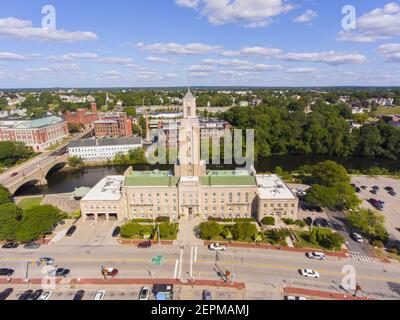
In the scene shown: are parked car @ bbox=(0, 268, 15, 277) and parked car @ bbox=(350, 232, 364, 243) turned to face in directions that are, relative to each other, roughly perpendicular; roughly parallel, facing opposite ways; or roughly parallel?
roughly perpendicular

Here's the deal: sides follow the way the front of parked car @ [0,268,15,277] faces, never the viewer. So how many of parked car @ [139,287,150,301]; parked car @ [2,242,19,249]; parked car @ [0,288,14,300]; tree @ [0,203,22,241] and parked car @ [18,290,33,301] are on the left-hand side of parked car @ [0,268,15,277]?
2

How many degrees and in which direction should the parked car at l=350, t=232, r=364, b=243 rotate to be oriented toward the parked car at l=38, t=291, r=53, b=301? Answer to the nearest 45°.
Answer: approximately 90° to its right

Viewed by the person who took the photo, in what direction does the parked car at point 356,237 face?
facing the viewer and to the right of the viewer

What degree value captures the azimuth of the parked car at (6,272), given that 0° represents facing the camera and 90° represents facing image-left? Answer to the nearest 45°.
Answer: approximately 270°

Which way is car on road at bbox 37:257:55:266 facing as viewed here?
to the viewer's right

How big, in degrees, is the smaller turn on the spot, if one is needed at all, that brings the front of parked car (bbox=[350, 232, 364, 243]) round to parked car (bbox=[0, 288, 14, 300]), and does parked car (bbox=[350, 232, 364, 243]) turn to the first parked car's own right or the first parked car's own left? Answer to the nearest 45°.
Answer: approximately 90° to the first parked car's own right

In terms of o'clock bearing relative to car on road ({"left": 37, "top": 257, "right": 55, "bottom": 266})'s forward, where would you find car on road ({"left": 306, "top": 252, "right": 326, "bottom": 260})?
car on road ({"left": 306, "top": 252, "right": 326, "bottom": 260}) is roughly at 1 o'clock from car on road ({"left": 37, "top": 257, "right": 55, "bottom": 266}).
